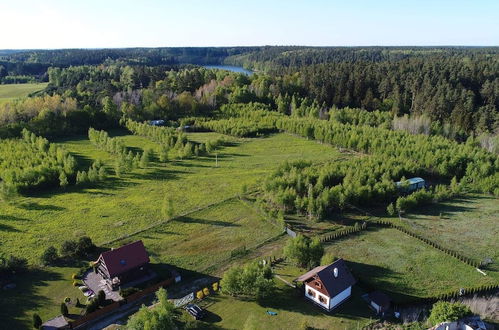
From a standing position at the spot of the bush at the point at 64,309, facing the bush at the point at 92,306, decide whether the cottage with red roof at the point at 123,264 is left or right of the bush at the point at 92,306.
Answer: left

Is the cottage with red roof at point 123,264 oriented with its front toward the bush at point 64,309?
yes

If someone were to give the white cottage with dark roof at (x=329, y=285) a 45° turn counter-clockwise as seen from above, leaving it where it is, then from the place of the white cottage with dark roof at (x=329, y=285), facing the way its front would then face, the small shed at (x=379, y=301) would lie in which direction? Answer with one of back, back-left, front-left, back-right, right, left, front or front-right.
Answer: left

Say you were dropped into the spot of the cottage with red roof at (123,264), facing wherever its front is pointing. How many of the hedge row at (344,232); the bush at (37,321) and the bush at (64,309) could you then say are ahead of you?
2

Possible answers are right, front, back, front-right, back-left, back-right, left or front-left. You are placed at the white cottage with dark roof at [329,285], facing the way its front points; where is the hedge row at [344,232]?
back-right

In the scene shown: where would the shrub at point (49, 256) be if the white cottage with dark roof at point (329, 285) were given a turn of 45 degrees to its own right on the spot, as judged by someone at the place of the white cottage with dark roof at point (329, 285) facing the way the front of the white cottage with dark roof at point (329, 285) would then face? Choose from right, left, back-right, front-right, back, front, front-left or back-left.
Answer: front

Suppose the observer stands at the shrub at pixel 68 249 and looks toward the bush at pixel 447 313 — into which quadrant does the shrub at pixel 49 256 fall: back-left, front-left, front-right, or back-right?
back-right

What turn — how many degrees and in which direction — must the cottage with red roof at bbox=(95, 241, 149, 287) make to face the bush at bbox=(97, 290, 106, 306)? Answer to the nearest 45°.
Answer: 0° — it already faces it

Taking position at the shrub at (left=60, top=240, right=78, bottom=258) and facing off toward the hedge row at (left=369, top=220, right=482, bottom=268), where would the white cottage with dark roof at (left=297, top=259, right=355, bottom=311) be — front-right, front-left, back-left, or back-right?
front-right

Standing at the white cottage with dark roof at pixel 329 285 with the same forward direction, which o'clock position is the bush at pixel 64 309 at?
The bush is roughly at 1 o'clock from the white cottage with dark roof.

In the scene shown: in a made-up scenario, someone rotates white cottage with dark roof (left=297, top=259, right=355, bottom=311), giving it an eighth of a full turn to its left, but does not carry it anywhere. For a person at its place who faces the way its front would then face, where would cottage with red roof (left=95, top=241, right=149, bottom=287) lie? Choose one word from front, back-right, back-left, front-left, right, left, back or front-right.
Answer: right

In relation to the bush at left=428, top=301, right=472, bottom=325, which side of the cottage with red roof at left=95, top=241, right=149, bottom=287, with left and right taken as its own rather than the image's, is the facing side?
left

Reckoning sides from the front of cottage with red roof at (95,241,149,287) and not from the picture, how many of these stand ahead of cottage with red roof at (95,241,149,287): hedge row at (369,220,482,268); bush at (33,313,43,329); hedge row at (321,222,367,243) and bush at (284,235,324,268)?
1

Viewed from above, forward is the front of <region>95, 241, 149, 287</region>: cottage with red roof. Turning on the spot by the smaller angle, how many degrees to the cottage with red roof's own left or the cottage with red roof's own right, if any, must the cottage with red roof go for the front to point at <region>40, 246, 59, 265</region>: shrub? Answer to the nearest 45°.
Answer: approximately 90° to the cottage with red roof's own right

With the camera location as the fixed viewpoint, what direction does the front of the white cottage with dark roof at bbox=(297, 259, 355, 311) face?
facing the viewer and to the left of the viewer
